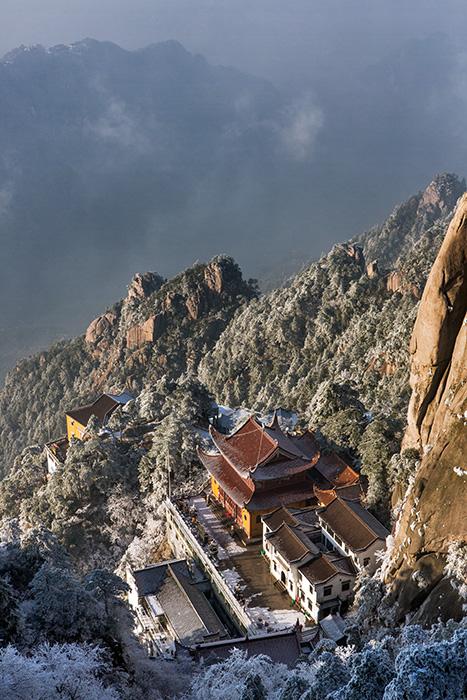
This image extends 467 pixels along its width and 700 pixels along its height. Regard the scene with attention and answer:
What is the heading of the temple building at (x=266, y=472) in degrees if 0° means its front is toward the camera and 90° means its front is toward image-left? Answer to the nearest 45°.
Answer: approximately 45°

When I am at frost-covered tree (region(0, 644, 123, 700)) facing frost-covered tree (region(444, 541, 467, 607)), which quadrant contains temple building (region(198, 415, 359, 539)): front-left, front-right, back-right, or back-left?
front-left

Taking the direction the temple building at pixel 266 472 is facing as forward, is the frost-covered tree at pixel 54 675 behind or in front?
in front

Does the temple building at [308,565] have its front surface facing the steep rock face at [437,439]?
no

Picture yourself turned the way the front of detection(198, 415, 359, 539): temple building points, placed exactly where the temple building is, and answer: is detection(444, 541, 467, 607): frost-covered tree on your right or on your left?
on your left

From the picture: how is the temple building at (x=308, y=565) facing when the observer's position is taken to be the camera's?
facing the viewer and to the left of the viewer

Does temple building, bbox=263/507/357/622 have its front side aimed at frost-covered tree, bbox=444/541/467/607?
no

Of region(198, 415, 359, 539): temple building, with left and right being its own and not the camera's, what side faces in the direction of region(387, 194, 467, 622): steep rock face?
left

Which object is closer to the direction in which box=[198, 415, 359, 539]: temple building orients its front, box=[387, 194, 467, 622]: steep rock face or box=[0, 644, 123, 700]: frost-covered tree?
the frost-covered tree
